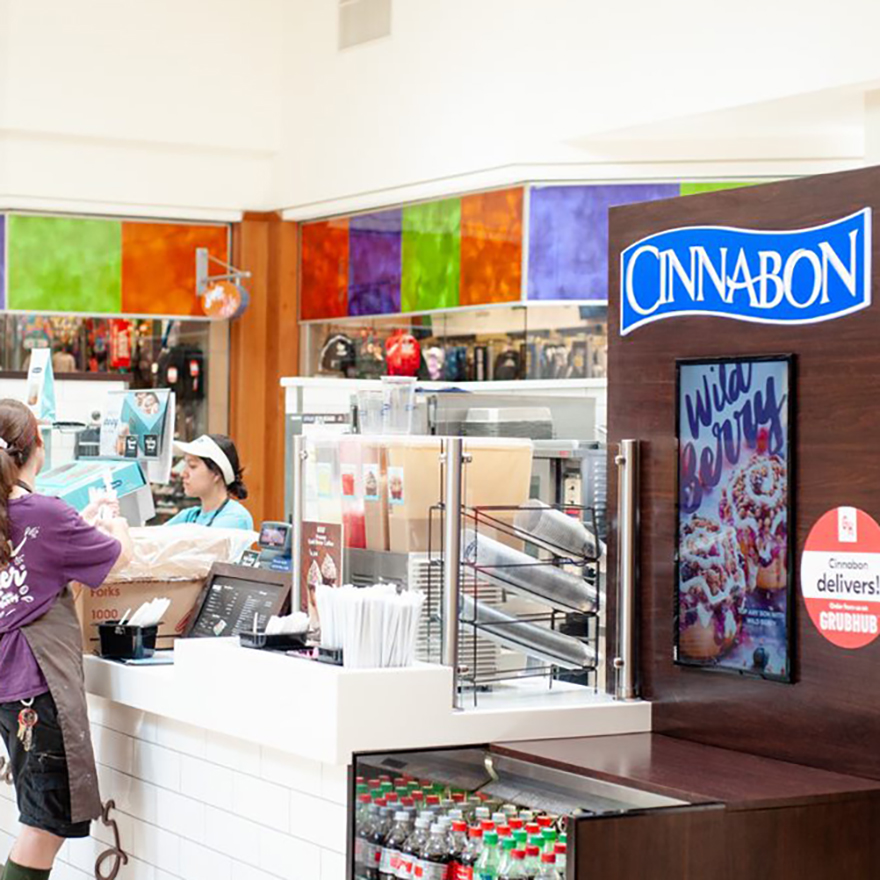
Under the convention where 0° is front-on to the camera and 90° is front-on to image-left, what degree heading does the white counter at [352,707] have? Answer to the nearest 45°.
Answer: approximately 45°

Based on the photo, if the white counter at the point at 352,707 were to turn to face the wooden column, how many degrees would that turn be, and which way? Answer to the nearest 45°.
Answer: approximately 135° to its right

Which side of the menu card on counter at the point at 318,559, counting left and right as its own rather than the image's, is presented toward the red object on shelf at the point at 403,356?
back

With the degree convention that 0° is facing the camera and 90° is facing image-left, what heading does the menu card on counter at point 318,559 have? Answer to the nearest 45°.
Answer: approximately 0°

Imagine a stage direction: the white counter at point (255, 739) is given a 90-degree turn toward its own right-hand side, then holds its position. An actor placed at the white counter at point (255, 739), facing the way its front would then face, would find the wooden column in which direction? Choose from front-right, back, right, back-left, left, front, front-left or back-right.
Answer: front-right

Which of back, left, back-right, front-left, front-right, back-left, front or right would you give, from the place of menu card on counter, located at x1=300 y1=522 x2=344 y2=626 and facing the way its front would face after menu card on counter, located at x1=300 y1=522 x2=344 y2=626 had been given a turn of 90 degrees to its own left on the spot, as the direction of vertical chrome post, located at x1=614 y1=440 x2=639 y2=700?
front
